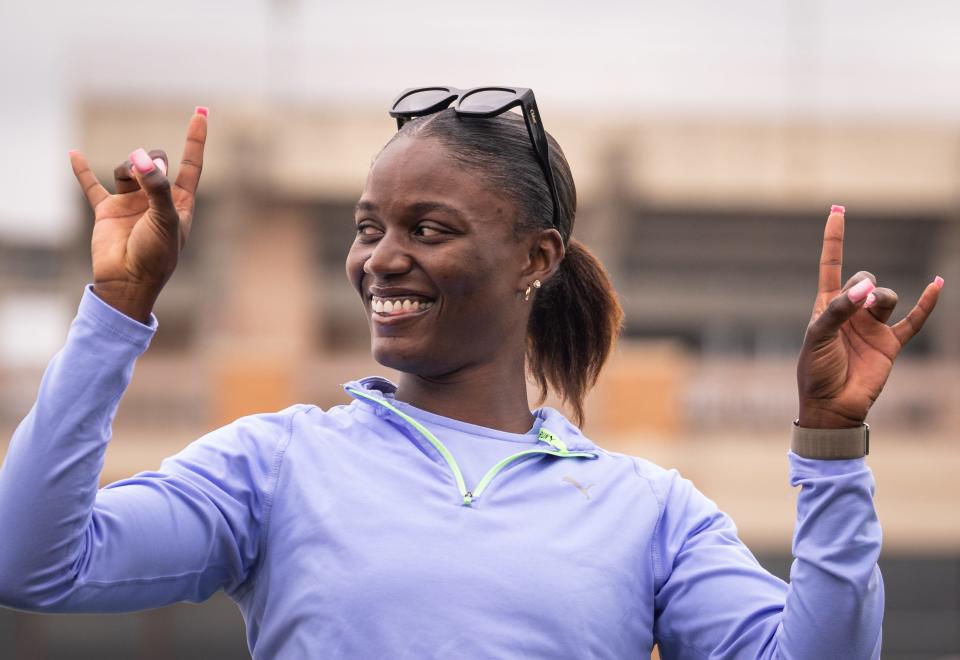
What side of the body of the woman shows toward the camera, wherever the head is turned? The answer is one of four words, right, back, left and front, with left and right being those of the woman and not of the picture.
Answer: front

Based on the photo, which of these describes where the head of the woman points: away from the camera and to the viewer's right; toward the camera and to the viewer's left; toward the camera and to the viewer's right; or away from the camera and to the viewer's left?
toward the camera and to the viewer's left
